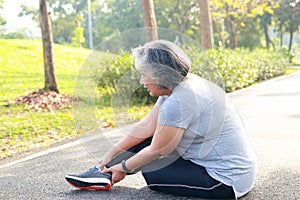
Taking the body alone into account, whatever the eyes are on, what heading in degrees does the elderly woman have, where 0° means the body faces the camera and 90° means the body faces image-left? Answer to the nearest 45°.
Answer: approximately 90°

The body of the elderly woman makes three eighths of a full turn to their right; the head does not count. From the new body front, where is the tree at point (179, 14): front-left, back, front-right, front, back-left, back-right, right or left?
front-left

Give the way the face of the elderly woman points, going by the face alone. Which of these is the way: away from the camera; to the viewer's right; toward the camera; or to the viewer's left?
to the viewer's left

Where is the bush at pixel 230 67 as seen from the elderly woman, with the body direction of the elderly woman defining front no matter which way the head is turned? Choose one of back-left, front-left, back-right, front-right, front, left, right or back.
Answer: right

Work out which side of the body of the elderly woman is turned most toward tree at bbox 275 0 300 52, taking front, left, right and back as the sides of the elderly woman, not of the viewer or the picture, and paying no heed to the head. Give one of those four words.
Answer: right
